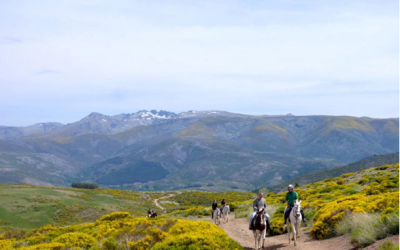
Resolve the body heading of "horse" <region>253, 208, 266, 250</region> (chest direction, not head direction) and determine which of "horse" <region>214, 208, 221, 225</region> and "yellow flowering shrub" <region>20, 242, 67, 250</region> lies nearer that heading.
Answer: the yellow flowering shrub

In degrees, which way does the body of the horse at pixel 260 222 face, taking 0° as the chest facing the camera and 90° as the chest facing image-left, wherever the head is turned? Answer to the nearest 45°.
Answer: approximately 0°

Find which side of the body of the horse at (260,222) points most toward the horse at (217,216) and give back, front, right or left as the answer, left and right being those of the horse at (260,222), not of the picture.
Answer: back

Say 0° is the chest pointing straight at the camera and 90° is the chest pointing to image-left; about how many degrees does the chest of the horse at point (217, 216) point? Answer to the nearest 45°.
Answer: approximately 0°

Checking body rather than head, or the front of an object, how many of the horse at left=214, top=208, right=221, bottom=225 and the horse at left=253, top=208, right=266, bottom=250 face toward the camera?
2

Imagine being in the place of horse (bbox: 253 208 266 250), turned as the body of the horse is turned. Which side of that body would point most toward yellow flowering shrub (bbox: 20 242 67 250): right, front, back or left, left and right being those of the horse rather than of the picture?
right
